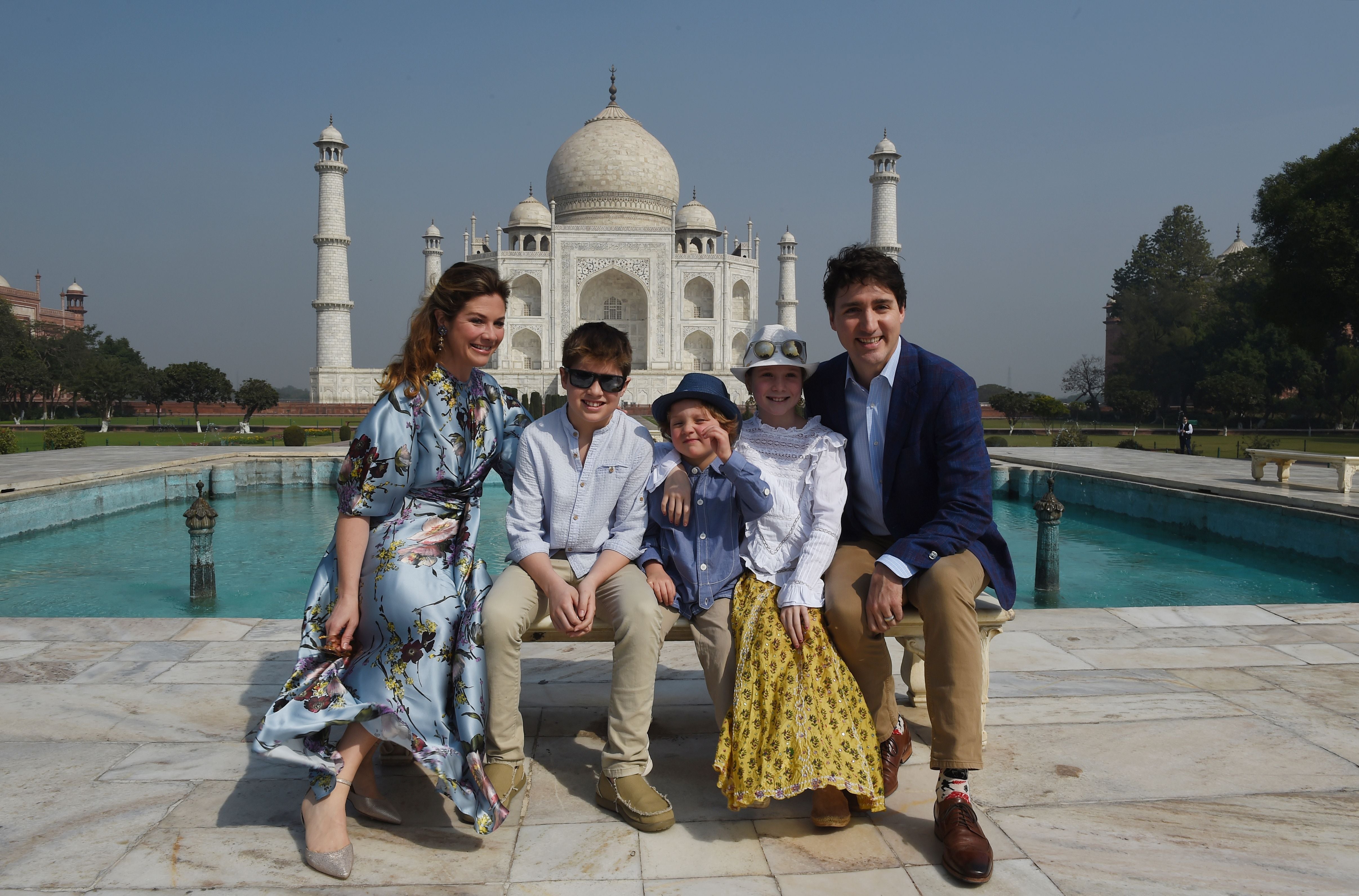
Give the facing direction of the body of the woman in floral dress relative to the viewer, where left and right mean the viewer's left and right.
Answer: facing the viewer and to the right of the viewer

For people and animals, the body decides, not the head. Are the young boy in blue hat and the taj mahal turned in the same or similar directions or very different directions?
same or similar directions

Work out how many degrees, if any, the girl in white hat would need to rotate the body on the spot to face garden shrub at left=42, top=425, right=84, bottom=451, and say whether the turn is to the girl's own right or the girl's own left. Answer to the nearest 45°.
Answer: approximately 135° to the girl's own right

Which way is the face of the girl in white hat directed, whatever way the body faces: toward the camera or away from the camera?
toward the camera

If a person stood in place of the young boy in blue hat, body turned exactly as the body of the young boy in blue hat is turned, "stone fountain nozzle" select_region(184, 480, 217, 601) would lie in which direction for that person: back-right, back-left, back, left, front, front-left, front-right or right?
back-right

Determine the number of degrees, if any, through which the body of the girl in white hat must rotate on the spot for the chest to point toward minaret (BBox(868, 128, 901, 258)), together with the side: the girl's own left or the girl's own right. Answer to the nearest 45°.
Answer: approximately 180°

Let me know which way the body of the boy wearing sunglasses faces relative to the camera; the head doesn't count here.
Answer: toward the camera

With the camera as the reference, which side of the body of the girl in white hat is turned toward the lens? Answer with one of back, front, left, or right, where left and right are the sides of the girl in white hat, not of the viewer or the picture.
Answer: front

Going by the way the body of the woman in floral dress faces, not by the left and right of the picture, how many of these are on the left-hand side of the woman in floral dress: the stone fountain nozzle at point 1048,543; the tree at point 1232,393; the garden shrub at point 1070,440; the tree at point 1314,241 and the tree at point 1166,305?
5

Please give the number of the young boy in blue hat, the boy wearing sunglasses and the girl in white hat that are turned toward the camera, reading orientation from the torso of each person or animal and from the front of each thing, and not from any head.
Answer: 3

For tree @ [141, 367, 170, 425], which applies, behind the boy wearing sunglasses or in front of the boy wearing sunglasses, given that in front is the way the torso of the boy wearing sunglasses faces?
behind

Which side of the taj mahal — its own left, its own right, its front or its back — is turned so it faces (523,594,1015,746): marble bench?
front

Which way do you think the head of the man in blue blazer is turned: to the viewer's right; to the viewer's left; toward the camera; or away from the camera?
toward the camera

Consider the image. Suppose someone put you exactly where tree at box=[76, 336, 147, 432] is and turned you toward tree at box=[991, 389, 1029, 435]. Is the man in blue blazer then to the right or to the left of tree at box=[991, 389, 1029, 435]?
right

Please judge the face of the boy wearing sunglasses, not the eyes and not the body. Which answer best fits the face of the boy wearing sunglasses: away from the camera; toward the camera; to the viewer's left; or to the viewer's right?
toward the camera

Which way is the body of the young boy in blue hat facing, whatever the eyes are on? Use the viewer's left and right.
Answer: facing the viewer
